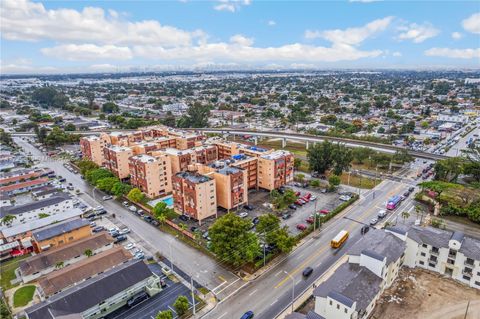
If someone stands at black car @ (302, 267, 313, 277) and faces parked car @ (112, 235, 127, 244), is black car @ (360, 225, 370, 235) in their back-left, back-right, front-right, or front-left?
back-right

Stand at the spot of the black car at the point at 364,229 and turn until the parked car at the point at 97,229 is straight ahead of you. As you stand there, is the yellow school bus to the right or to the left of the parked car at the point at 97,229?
left

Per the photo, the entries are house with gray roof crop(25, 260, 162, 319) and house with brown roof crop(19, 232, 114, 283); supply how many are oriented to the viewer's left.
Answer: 0

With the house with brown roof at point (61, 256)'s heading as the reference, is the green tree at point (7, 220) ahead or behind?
behind

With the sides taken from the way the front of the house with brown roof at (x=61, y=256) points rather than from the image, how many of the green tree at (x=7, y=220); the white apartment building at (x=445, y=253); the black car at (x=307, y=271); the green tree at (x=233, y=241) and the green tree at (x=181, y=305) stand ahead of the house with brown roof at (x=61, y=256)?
4

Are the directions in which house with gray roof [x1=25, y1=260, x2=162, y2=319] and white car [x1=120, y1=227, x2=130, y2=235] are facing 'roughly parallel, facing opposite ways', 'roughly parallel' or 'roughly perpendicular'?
roughly perpendicular

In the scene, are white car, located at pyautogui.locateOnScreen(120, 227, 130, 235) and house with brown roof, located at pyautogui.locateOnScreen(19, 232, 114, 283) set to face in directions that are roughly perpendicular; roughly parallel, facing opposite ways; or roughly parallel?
roughly perpendicular
